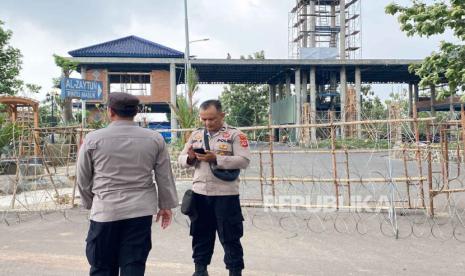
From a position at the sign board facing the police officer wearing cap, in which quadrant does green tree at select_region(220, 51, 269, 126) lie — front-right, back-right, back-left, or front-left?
back-left

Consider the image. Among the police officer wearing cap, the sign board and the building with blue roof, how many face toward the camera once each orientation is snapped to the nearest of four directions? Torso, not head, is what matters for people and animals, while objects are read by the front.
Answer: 2

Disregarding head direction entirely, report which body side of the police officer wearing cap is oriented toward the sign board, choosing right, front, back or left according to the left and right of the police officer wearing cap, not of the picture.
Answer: front

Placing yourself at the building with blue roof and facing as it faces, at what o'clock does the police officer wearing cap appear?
The police officer wearing cap is roughly at 12 o'clock from the building with blue roof.

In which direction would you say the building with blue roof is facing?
toward the camera

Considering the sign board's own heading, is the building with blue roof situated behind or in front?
behind

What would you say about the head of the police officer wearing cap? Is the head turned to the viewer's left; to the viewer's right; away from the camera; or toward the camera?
away from the camera

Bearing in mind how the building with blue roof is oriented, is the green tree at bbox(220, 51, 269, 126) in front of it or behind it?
behind

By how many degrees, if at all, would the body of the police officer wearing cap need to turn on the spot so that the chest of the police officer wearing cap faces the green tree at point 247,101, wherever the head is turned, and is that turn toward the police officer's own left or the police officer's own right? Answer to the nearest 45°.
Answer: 0° — they already face it

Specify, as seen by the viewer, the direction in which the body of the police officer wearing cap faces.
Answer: away from the camera

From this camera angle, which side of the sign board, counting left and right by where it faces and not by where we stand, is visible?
front

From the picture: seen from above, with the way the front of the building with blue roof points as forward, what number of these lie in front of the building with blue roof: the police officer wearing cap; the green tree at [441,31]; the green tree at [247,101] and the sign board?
3
